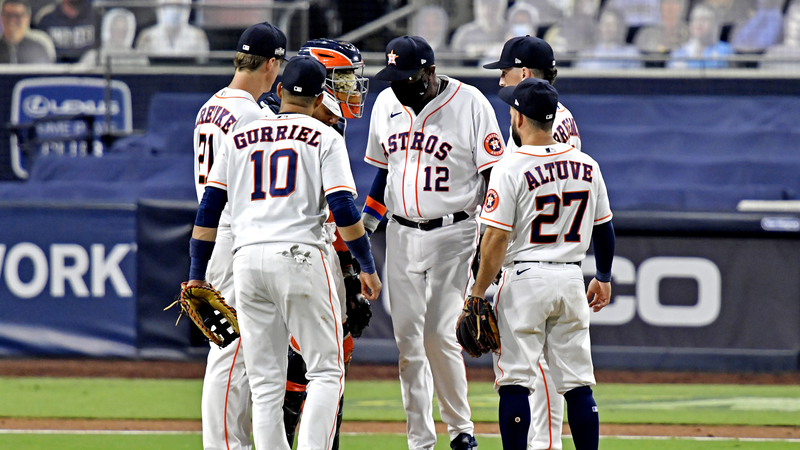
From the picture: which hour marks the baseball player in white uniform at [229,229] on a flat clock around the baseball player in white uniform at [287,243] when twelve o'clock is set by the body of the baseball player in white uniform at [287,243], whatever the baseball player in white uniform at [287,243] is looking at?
the baseball player in white uniform at [229,229] is roughly at 11 o'clock from the baseball player in white uniform at [287,243].

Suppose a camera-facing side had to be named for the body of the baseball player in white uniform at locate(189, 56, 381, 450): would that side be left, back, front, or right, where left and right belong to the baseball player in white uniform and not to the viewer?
back

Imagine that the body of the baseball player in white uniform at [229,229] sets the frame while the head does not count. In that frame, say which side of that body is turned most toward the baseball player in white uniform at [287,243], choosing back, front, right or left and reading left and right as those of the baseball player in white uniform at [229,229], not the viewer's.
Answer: right

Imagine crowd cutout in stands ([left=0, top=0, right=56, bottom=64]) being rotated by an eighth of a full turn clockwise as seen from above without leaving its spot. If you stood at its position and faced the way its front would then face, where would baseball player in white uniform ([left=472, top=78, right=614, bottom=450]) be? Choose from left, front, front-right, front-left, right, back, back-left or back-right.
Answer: front-left

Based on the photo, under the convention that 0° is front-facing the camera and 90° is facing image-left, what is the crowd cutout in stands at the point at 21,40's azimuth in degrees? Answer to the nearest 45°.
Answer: approximately 0°

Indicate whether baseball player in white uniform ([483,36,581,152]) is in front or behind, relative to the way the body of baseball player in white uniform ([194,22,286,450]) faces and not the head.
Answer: in front

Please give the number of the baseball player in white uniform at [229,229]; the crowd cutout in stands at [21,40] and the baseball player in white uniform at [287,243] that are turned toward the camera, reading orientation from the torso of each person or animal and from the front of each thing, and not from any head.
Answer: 1

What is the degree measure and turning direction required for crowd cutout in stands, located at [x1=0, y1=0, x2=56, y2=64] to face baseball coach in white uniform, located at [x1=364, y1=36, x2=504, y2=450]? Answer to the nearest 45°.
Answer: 0° — it already faces them

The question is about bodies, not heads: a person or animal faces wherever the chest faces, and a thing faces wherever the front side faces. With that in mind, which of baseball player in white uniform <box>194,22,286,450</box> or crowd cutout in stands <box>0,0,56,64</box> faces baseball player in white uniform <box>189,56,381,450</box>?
the crowd cutout in stands

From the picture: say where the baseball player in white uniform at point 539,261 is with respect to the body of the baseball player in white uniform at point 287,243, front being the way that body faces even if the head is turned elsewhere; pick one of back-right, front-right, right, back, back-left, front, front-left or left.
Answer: right

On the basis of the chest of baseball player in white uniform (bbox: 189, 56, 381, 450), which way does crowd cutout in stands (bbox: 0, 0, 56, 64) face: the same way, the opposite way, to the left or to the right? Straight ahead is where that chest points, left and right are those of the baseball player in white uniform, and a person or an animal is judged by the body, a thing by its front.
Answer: the opposite way

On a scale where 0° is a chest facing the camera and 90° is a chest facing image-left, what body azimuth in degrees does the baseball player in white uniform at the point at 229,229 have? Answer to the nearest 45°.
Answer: approximately 225°

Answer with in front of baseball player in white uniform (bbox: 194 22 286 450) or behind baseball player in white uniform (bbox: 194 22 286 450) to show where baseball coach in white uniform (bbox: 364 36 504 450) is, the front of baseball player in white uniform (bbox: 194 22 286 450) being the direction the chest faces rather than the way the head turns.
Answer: in front

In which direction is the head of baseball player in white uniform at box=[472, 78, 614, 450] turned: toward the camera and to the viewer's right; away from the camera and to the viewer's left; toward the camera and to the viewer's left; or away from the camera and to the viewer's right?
away from the camera and to the viewer's left
